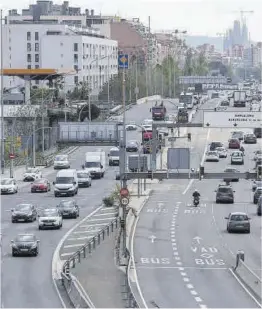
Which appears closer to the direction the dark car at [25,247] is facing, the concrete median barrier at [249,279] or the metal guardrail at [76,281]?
the metal guardrail

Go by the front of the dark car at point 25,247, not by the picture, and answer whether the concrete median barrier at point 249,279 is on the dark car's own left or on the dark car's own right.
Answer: on the dark car's own left

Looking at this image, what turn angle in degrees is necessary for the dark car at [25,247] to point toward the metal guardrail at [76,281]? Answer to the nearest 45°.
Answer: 0° — it already faces it

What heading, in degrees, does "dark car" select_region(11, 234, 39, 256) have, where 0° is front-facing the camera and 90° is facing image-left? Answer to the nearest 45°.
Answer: approximately 0°
